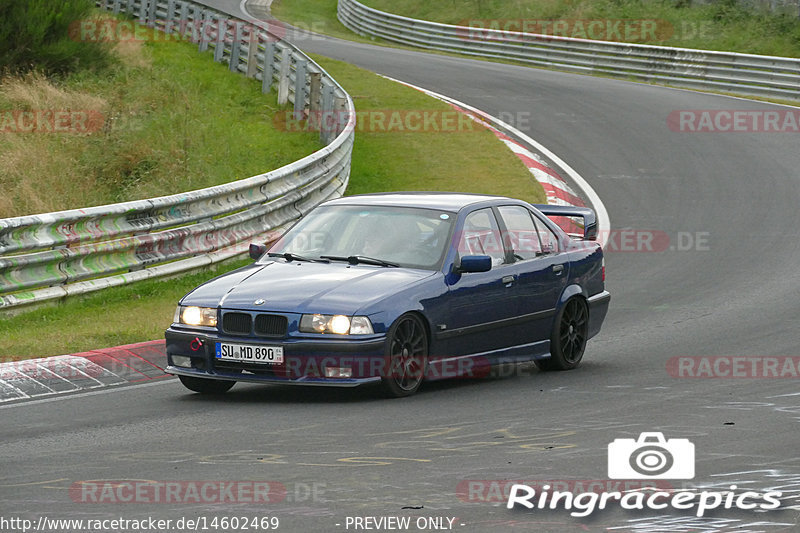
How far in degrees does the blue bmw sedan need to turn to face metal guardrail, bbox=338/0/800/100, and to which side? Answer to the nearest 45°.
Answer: approximately 135° to its right

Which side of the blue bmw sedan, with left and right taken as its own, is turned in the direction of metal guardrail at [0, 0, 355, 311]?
right

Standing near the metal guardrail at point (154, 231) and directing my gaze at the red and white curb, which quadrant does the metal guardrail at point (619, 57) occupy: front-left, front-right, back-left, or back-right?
back-left

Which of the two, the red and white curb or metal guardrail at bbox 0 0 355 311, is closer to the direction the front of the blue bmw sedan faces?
the red and white curb

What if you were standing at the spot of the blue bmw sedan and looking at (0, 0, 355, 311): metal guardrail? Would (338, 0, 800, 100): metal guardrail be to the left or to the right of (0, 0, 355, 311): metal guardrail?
right
